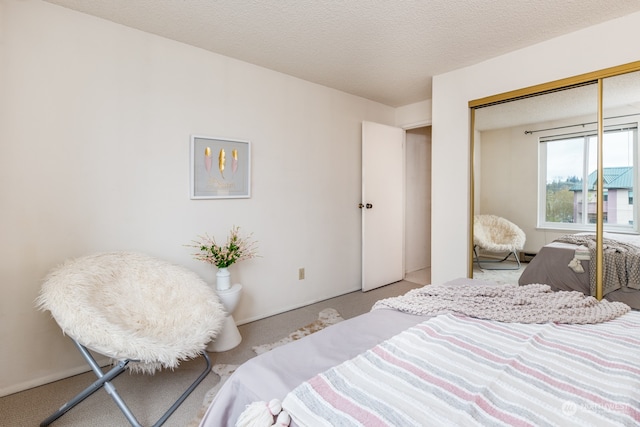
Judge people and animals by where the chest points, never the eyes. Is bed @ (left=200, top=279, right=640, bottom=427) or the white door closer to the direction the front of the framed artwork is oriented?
the bed

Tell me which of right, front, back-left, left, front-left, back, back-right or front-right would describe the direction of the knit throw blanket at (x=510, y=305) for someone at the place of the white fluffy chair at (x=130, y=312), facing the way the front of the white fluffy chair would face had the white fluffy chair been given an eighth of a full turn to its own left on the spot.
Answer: front-right

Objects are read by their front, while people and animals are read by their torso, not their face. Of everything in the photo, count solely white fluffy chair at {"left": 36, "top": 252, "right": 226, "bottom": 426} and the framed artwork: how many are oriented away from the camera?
0

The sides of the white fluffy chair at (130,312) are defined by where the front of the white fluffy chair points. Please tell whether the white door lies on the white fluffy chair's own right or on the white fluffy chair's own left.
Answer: on the white fluffy chair's own left

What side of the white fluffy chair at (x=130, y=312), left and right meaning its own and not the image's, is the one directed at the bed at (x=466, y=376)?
front

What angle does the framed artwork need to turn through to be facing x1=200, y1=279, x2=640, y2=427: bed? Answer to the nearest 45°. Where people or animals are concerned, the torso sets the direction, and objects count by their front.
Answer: approximately 45° to its right

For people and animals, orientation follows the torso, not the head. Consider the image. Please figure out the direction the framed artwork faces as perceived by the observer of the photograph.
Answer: facing the viewer and to the right of the viewer
